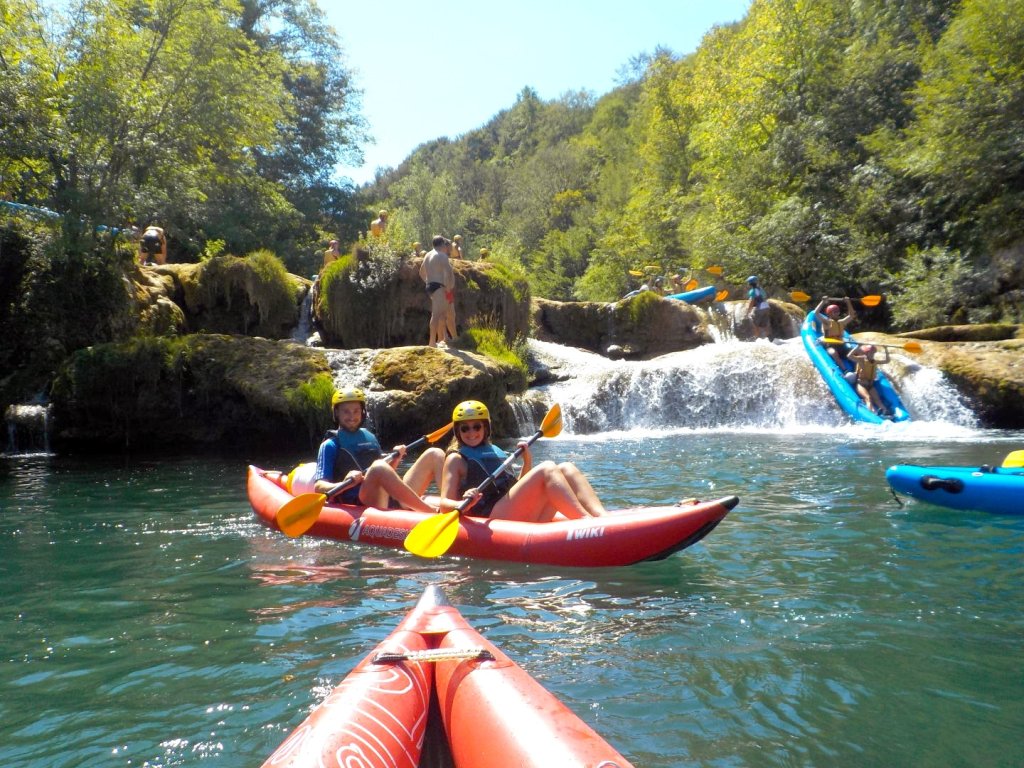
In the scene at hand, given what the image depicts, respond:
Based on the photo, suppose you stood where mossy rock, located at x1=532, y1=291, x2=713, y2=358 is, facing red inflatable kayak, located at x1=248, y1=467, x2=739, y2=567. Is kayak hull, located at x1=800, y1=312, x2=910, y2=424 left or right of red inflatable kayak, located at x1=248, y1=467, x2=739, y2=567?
left

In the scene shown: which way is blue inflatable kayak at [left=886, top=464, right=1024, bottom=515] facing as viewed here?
to the viewer's left

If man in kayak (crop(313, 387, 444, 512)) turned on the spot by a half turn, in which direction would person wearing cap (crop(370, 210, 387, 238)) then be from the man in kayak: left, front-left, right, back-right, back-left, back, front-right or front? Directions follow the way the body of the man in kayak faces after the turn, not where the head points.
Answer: front-right

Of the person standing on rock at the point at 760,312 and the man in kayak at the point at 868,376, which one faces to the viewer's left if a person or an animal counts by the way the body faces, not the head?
the person standing on rock

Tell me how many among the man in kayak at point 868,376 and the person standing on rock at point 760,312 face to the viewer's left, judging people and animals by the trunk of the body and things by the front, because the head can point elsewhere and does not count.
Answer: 1

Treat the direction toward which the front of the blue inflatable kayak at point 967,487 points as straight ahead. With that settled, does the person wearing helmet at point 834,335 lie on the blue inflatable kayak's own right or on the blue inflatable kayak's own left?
on the blue inflatable kayak's own right

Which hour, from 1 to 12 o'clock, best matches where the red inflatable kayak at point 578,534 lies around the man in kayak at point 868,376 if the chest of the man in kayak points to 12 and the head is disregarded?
The red inflatable kayak is roughly at 2 o'clock from the man in kayak.

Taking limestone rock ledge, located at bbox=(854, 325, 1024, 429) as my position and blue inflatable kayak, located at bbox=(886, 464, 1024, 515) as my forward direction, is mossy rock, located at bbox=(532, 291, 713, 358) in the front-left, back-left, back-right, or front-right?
back-right

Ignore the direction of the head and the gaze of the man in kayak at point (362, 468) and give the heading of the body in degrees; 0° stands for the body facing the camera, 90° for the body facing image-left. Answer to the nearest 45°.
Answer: approximately 315°

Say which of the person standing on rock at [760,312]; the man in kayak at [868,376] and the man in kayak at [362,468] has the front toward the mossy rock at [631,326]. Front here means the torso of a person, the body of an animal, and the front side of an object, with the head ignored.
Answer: the person standing on rock

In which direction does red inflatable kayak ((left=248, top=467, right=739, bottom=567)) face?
to the viewer's right

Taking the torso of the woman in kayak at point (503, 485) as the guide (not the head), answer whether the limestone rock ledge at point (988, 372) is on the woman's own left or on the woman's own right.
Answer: on the woman's own left
